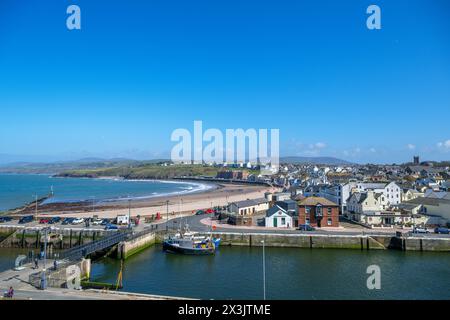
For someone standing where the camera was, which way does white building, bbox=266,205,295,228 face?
facing the viewer

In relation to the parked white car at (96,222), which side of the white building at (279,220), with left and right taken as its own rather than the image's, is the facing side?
right

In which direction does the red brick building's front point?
toward the camera

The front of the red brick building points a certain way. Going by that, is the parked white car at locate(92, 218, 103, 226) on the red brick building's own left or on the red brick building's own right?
on the red brick building's own right

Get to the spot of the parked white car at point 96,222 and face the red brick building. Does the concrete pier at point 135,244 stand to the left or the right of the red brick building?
right

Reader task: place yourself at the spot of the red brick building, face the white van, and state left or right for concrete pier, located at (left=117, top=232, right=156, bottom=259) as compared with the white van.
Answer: left

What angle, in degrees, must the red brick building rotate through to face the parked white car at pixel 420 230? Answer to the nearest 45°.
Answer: approximately 90° to its left

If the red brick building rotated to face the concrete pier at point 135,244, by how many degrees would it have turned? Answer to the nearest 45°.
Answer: approximately 45° to its right

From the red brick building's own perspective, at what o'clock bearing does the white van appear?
The white van is roughly at 3 o'clock from the red brick building.

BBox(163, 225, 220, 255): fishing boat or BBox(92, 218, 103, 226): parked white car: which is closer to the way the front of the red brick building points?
the fishing boat

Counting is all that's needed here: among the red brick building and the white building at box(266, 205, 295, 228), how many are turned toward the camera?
2

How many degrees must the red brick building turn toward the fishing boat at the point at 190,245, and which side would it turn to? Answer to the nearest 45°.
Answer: approximately 45° to its right

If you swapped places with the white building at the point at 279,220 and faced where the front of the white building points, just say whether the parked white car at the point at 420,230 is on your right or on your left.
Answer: on your left
